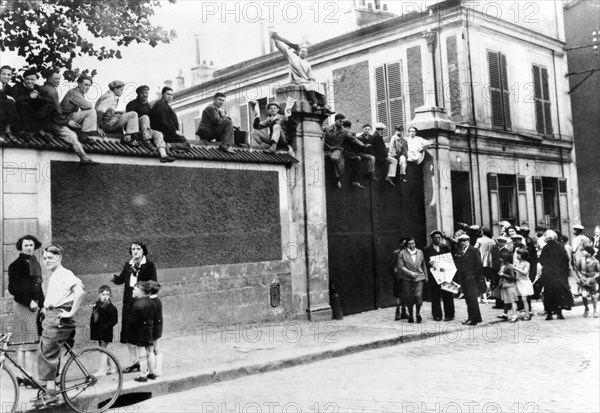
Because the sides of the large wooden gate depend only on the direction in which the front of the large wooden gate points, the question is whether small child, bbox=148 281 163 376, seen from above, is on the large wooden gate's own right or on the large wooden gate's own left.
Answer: on the large wooden gate's own right

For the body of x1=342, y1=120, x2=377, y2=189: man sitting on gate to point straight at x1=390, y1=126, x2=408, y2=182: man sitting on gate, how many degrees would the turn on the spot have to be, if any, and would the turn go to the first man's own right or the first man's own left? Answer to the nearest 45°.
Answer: approximately 90° to the first man's own left

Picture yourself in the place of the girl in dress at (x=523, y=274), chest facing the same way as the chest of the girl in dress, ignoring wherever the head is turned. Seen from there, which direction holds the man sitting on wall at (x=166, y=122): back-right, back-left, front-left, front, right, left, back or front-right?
front-left

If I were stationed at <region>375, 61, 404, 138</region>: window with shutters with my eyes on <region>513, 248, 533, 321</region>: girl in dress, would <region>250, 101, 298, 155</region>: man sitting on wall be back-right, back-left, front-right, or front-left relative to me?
front-right

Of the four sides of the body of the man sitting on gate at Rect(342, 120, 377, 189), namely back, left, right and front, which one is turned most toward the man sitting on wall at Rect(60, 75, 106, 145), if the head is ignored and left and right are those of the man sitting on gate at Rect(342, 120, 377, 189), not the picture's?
right

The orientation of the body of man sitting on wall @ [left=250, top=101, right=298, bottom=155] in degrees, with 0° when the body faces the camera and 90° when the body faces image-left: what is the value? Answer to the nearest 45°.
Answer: approximately 0°

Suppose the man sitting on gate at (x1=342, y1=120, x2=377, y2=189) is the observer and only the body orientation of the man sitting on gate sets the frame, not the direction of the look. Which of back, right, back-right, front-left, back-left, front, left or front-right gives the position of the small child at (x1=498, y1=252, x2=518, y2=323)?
front-left

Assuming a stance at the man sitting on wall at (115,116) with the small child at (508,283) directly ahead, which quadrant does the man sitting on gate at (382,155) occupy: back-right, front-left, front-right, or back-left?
front-left
